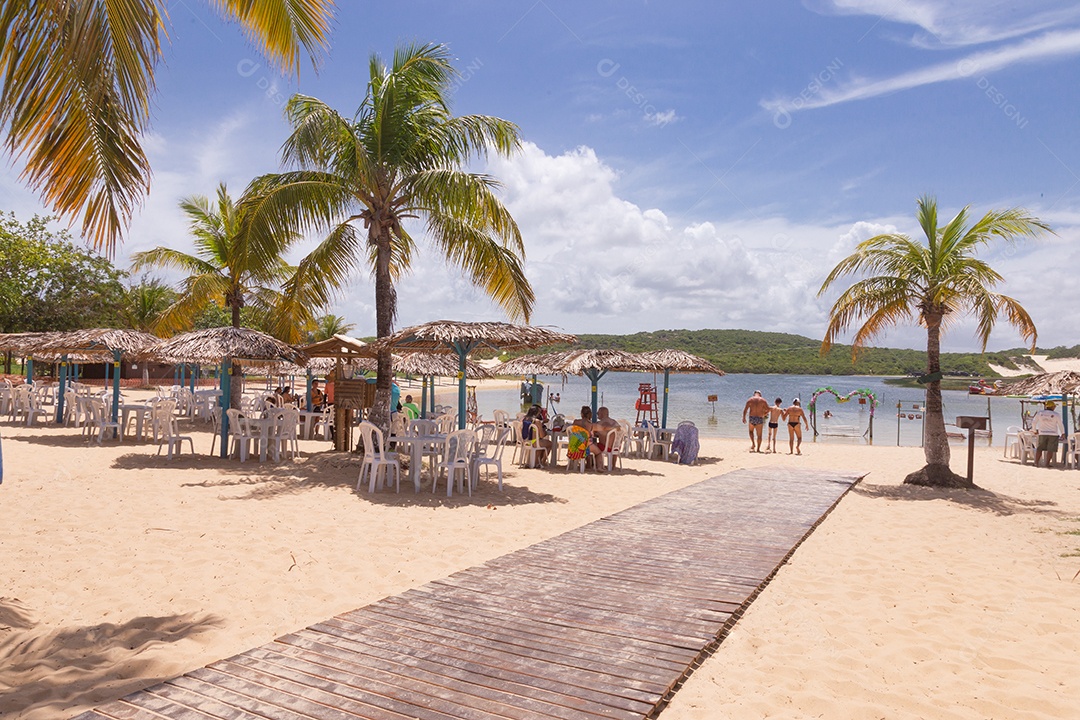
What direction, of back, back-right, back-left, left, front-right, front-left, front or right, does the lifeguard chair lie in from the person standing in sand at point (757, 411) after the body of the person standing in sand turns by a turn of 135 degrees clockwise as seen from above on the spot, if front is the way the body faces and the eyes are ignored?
back

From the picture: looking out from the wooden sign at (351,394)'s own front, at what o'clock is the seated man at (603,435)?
The seated man is roughly at 10 o'clock from the wooden sign.

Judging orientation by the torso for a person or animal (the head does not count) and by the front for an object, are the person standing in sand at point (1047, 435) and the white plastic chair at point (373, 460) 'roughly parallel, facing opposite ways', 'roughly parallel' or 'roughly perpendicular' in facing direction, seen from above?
roughly parallel

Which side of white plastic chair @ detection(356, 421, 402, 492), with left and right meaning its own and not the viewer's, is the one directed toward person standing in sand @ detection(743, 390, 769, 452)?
front

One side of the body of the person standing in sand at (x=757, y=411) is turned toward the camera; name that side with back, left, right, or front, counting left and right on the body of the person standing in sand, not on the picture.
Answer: back

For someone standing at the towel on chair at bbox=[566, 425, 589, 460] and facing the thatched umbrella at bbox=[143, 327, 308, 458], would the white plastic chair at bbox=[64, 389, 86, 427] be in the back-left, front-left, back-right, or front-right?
front-right

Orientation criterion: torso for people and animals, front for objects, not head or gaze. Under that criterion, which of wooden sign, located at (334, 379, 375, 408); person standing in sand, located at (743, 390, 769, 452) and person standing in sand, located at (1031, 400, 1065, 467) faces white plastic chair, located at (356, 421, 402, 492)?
the wooden sign

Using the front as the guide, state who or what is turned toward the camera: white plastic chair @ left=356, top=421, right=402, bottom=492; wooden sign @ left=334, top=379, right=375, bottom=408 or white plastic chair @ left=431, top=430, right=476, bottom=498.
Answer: the wooden sign

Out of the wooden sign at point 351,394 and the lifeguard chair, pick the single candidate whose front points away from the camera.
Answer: the lifeguard chair

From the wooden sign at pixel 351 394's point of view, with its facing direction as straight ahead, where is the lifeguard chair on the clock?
The lifeguard chair is roughly at 8 o'clock from the wooden sign.
